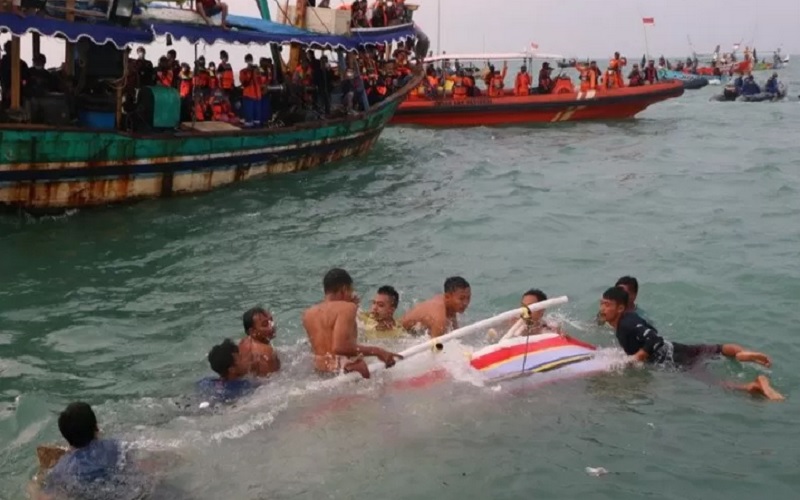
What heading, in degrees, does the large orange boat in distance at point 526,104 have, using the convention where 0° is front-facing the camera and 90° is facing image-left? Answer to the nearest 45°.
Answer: approximately 270°

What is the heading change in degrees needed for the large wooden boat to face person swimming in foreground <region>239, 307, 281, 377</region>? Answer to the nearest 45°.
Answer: approximately 135° to its right

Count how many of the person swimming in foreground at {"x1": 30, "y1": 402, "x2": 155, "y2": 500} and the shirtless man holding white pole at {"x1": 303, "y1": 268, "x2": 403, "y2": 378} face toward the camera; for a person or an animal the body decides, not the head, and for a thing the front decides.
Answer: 0

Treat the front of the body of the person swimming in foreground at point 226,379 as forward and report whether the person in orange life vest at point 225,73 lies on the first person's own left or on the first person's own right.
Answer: on the first person's own left

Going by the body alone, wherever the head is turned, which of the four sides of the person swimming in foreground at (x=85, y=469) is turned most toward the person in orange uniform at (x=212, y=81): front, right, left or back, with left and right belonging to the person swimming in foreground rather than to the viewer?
front

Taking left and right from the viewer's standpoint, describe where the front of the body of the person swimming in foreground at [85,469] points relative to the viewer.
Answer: facing away from the viewer

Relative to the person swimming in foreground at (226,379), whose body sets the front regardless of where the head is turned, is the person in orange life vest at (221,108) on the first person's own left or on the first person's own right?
on the first person's own left

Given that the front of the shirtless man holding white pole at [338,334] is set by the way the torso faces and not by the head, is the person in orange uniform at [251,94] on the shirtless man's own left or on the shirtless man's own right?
on the shirtless man's own left

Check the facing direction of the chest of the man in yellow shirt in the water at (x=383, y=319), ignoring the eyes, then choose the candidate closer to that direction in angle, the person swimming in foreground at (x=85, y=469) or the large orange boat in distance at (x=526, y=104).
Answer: the person swimming in foreground

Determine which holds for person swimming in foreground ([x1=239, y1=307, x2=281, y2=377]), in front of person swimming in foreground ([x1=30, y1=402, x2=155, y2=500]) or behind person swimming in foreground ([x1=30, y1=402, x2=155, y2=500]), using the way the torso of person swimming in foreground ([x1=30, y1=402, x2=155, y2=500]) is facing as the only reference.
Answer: in front

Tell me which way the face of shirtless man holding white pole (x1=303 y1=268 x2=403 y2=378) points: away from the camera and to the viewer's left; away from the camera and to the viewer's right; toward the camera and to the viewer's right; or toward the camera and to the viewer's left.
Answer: away from the camera and to the viewer's right

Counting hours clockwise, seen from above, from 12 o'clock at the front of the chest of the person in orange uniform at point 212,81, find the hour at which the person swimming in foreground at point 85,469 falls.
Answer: The person swimming in foreground is roughly at 12 o'clock from the person in orange uniform.

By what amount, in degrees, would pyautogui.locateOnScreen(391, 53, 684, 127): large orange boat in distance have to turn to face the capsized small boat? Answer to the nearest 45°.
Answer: approximately 90° to its right

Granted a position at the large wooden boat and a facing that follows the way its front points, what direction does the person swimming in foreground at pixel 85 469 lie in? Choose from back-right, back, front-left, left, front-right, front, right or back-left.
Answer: back-right
